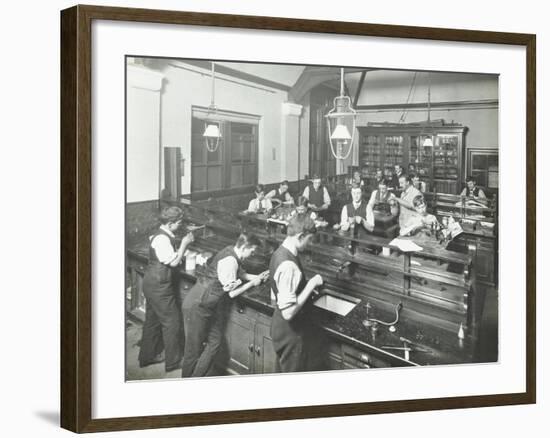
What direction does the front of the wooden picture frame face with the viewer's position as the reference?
facing the viewer and to the right of the viewer
